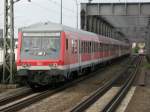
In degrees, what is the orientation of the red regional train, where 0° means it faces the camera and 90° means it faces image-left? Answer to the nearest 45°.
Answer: approximately 45°

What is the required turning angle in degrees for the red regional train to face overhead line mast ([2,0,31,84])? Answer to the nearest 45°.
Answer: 0° — it already faces it

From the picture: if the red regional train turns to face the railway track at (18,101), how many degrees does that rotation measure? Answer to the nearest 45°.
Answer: approximately 45° to its left
